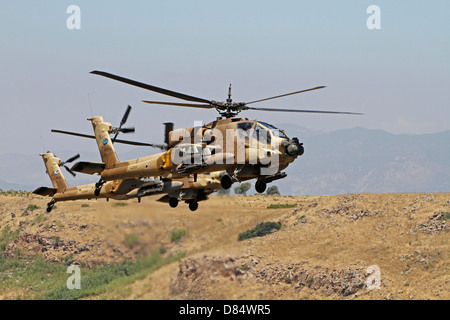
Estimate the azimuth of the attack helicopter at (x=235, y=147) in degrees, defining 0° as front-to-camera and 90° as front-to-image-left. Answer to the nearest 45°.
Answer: approximately 315°
